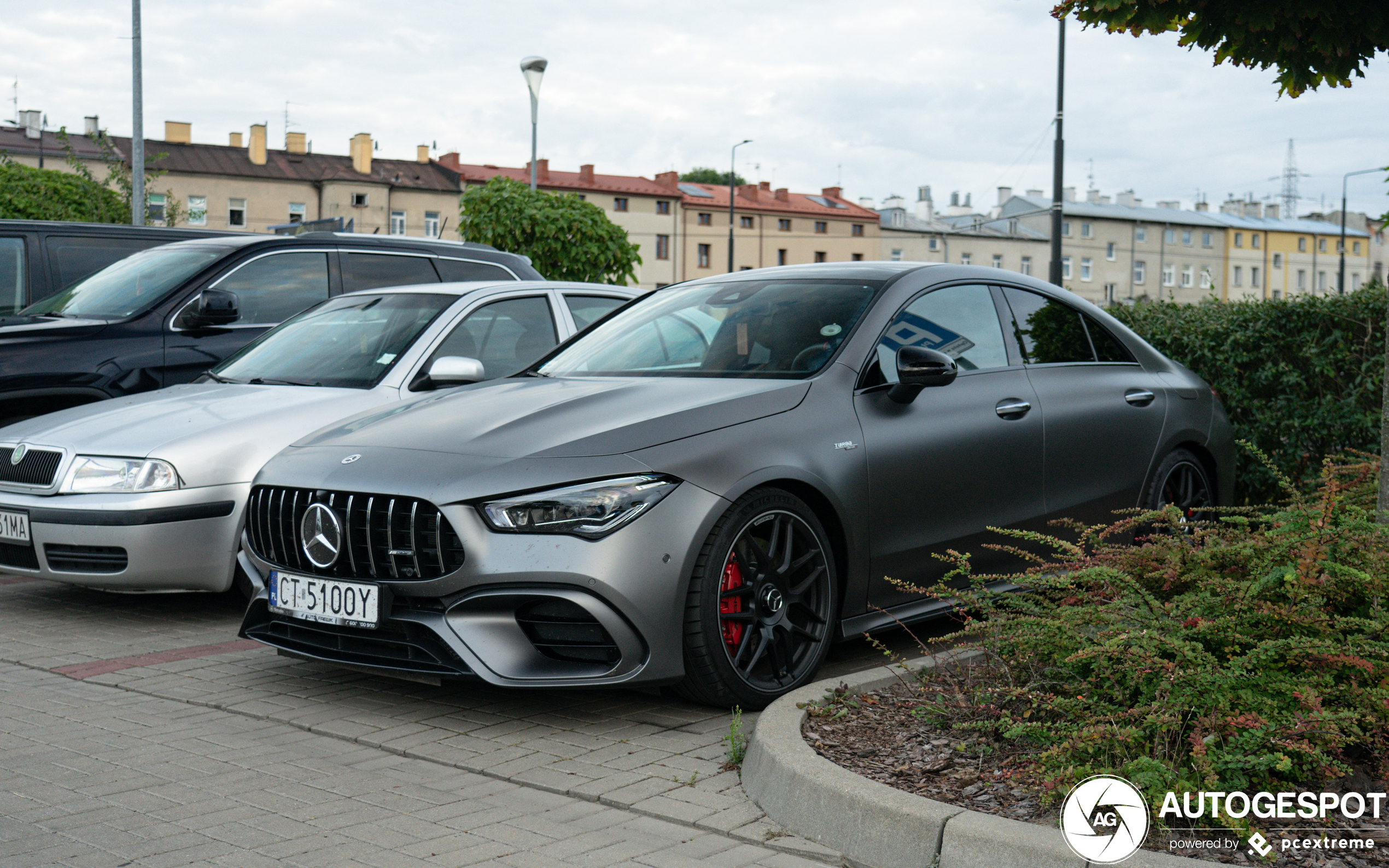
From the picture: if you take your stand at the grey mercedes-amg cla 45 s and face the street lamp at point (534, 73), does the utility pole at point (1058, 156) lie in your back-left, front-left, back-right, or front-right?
front-right

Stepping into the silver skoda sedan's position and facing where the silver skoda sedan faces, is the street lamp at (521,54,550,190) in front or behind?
behind

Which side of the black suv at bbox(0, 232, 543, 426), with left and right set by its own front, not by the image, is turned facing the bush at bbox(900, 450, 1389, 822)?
left

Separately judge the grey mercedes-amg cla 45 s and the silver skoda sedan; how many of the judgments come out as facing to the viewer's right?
0

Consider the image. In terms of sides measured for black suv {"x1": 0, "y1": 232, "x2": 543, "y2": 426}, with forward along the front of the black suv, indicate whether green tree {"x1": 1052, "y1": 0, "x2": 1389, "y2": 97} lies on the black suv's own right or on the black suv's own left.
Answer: on the black suv's own left

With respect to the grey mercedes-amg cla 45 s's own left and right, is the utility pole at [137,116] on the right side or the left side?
on its right

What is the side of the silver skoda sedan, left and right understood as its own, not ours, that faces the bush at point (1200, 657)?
left

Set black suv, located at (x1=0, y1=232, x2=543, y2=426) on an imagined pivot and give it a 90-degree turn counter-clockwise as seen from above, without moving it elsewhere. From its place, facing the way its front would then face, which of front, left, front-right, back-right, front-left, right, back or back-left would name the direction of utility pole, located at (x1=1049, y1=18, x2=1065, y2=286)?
left

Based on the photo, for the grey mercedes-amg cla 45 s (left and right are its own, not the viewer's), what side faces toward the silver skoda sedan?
right

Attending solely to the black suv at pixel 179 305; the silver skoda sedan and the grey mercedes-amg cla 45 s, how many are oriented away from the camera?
0

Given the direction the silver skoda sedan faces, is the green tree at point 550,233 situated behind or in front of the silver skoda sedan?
behind

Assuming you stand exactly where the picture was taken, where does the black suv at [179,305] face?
facing the viewer and to the left of the viewer
